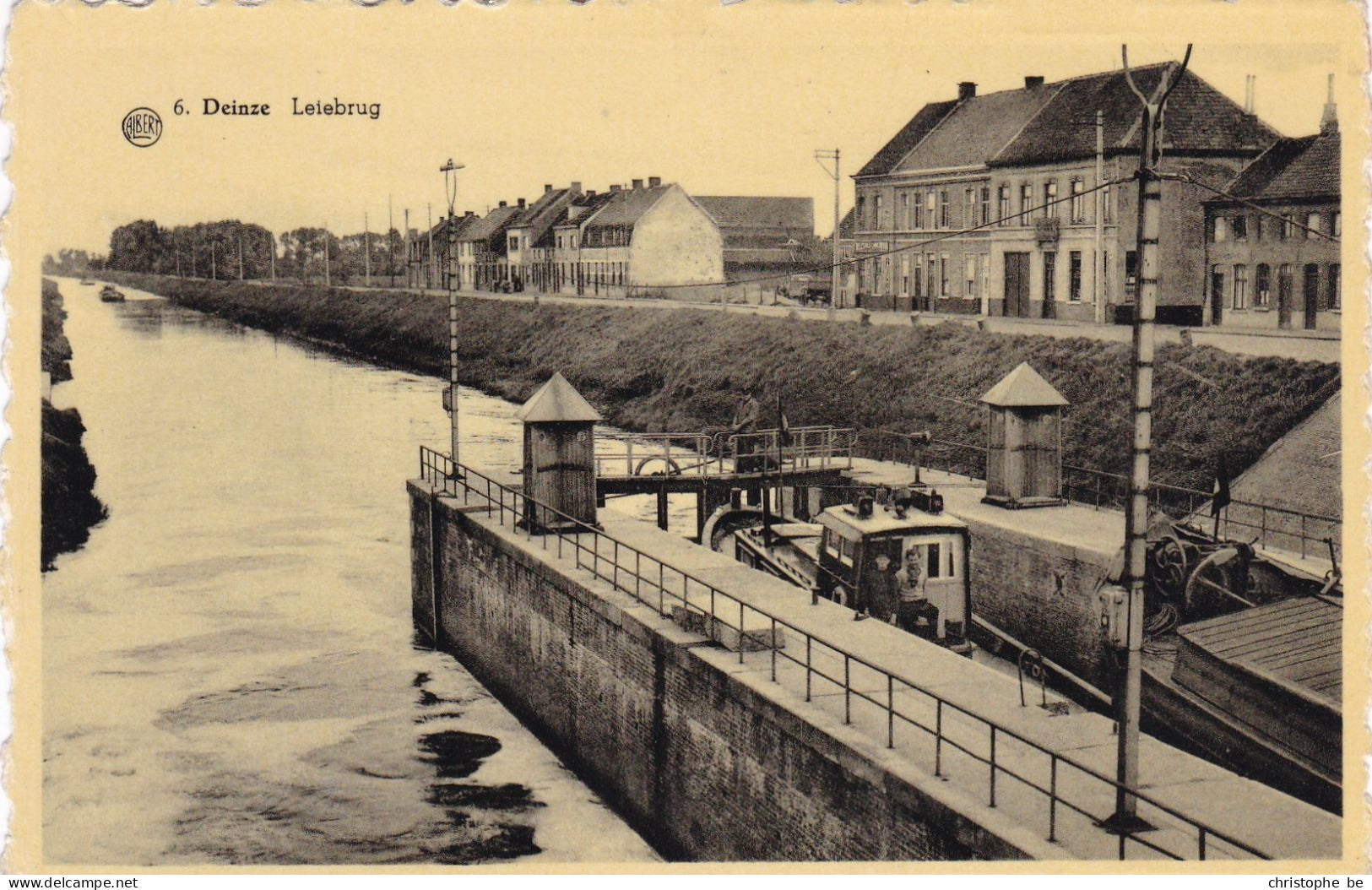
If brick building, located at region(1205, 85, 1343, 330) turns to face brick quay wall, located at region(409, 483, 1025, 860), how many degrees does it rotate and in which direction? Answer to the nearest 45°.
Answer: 0° — it already faces it

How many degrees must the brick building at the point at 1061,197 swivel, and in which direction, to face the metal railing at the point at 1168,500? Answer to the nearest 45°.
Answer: approximately 45° to its left

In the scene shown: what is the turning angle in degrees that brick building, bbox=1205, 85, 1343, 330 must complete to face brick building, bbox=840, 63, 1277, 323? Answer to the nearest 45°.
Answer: approximately 135° to its right

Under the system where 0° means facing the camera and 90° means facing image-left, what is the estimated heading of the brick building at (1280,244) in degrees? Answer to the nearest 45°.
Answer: approximately 0°

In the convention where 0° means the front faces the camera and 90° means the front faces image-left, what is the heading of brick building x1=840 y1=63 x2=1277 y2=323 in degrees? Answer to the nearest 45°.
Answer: approximately 45°

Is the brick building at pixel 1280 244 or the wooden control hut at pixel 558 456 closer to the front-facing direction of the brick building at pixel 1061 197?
the wooden control hut

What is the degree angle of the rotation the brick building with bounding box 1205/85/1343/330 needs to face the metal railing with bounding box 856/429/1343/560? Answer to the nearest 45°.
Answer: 0° — it already faces it
